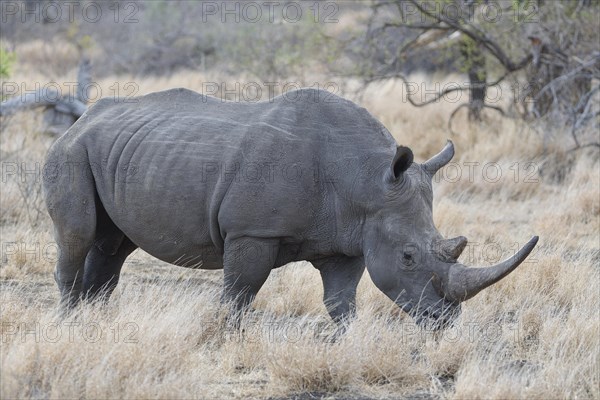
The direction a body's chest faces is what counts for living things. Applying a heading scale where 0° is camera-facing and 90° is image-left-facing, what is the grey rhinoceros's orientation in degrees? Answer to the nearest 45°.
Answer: approximately 270°
